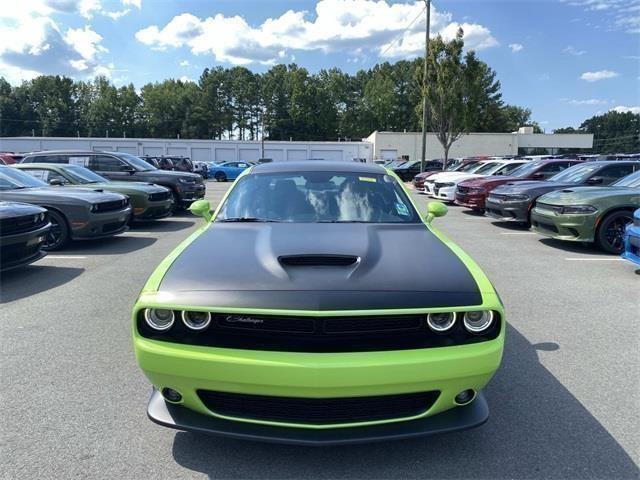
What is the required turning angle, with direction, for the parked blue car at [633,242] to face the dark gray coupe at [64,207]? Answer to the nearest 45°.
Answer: approximately 45° to its right

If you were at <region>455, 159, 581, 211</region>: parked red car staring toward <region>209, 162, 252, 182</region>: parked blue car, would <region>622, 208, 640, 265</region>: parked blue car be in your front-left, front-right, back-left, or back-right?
back-left

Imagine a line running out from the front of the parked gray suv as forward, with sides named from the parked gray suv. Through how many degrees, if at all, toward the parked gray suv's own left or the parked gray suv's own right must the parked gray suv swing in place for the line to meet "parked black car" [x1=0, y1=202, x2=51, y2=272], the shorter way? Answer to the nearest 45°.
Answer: approximately 45° to the parked gray suv's own right

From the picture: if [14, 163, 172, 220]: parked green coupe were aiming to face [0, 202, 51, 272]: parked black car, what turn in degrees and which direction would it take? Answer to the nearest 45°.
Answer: approximately 45° to its right

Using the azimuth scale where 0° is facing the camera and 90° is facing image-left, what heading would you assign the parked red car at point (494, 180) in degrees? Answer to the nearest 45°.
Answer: approximately 45°
